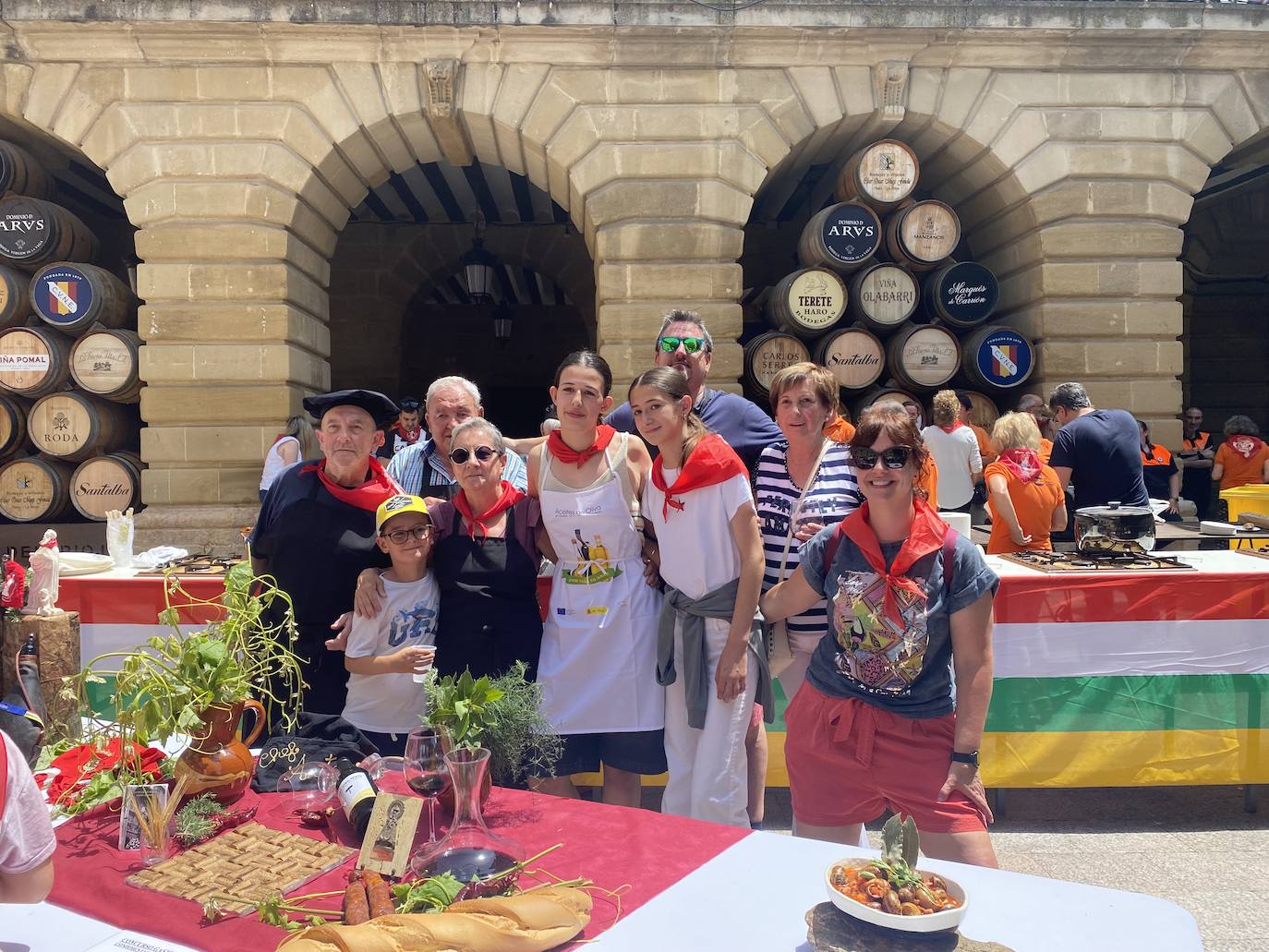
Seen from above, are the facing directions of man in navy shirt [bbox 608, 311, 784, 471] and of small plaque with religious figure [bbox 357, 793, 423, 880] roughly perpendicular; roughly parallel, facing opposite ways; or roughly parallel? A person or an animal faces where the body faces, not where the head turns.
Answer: roughly parallel

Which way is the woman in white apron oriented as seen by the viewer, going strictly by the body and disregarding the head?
toward the camera

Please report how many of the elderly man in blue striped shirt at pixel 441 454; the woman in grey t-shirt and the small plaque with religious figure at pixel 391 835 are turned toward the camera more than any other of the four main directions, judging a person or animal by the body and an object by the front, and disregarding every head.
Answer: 3

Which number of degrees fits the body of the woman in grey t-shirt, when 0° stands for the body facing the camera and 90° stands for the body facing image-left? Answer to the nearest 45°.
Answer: approximately 0°

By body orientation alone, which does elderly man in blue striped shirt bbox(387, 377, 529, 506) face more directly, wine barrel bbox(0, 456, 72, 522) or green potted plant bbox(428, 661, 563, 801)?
the green potted plant

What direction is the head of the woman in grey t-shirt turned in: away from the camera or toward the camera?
toward the camera

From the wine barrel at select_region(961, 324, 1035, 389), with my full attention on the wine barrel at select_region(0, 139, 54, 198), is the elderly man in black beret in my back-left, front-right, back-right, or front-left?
front-left

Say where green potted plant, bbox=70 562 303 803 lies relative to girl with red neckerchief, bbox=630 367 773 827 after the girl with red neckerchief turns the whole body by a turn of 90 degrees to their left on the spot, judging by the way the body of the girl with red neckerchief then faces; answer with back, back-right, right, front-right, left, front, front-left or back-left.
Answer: right

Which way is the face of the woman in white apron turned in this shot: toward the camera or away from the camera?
toward the camera

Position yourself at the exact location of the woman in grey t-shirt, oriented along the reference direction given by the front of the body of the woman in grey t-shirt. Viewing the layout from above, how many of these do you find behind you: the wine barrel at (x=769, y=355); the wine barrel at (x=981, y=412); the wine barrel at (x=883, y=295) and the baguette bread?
3

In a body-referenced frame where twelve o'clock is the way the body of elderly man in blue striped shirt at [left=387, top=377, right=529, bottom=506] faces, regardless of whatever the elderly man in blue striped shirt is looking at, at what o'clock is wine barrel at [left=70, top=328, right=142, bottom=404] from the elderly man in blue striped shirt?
The wine barrel is roughly at 5 o'clock from the elderly man in blue striped shirt.
